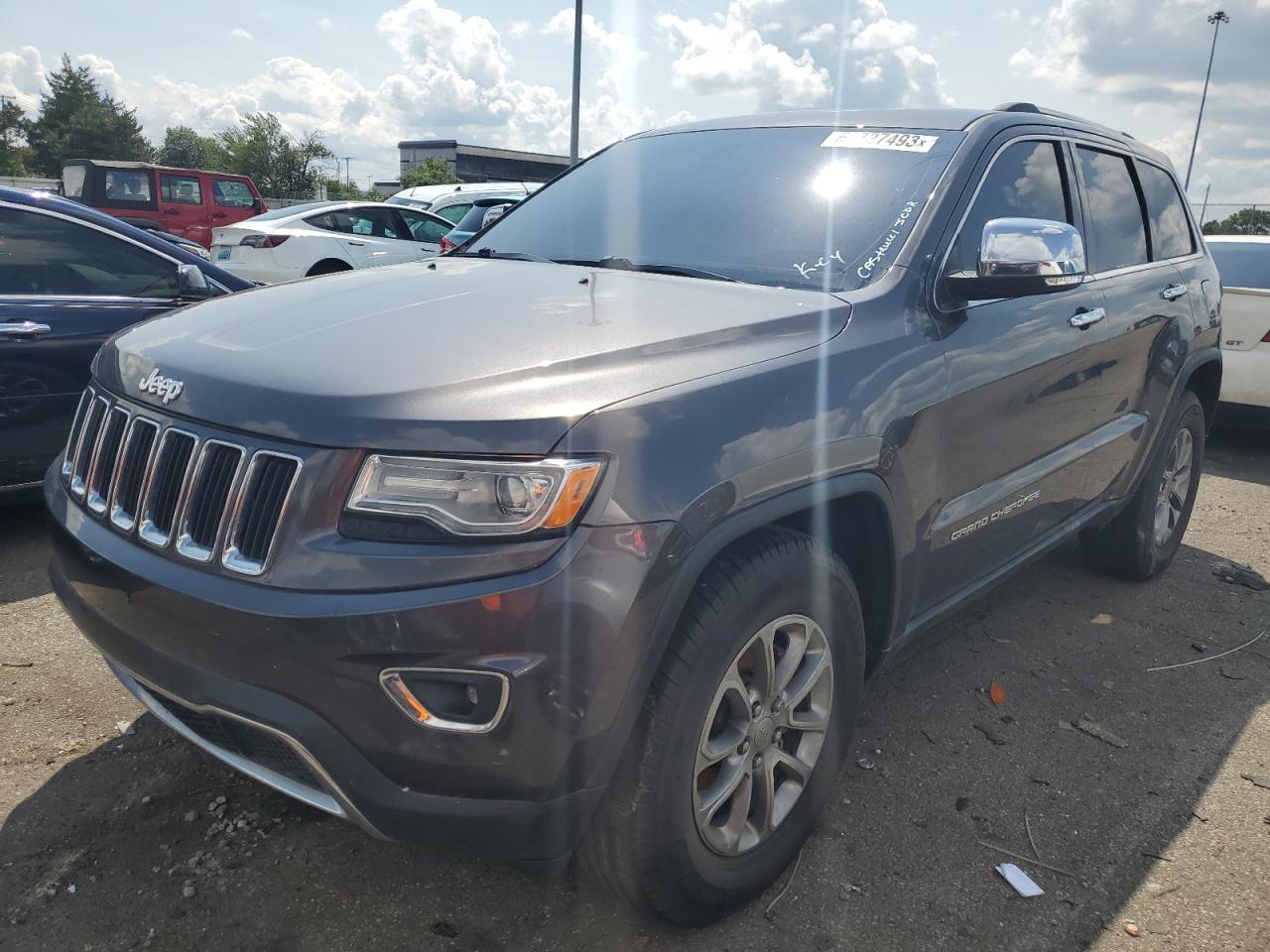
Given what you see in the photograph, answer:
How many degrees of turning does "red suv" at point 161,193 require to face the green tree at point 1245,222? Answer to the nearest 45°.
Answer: approximately 45° to its right

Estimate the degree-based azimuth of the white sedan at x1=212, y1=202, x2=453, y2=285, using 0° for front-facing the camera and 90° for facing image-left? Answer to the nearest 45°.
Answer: approximately 225°

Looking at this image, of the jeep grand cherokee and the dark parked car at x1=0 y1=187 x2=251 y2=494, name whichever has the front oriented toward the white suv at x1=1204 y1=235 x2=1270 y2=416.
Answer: the dark parked car

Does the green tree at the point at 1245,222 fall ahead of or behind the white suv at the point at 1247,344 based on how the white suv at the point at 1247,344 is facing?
ahead

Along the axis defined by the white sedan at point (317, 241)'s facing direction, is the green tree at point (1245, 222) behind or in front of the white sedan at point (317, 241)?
in front

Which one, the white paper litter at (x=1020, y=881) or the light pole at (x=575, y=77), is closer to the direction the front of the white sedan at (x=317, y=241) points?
the light pole

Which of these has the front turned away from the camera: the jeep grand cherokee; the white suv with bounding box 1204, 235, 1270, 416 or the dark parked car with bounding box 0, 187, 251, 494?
the white suv

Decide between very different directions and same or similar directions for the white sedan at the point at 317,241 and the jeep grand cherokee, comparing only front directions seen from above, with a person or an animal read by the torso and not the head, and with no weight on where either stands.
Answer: very different directions

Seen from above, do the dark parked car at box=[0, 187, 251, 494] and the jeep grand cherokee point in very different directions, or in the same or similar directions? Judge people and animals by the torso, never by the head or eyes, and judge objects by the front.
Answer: very different directions

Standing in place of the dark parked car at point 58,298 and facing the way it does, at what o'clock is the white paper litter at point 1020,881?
The white paper litter is roughly at 2 o'clock from the dark parked car.

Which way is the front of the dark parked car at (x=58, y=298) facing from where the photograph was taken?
facing to the right of the viewer

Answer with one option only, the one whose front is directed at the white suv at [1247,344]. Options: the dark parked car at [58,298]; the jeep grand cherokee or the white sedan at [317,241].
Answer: the dark parked car

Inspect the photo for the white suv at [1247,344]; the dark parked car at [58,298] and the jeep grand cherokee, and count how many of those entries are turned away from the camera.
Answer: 1

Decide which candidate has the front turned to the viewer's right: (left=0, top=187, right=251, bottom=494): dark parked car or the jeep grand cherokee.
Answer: the dark parked car

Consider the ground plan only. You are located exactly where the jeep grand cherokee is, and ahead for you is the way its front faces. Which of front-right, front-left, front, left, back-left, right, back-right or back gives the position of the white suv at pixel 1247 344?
back

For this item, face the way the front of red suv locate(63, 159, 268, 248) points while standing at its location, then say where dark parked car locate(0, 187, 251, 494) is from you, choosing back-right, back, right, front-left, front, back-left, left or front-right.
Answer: back-right

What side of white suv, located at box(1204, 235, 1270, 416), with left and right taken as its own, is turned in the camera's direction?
back
